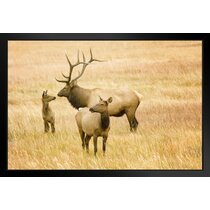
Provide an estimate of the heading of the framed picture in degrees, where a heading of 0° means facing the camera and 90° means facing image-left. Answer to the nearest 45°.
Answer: approximately 0°
